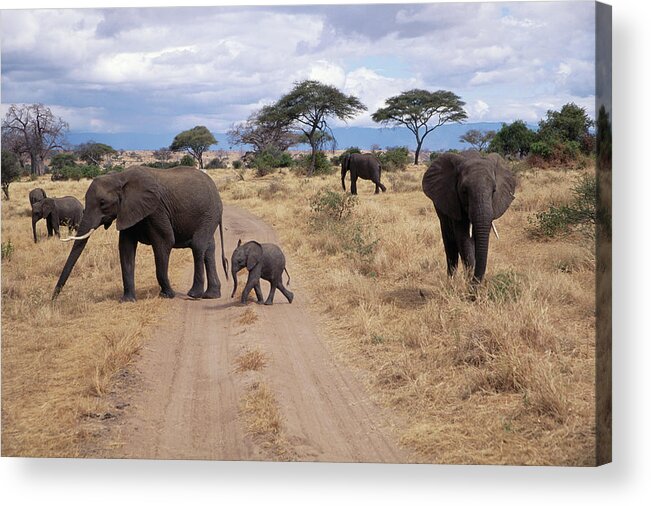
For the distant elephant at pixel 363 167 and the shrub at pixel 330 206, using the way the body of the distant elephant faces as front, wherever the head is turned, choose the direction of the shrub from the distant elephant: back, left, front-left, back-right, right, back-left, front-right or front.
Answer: left

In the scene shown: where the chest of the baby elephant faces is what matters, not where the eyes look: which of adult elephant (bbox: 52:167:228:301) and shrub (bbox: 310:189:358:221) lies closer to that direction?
the adult elephant

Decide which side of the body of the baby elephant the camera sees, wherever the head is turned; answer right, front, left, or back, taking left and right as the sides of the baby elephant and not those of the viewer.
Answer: left

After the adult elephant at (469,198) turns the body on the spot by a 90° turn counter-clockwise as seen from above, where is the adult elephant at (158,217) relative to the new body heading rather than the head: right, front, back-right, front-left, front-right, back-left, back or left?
back

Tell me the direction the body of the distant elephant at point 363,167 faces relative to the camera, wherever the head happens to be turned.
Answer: to the viewer's left

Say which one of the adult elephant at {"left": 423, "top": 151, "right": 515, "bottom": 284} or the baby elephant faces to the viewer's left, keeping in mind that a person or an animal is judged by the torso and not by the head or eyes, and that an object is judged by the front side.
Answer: the baby elephant

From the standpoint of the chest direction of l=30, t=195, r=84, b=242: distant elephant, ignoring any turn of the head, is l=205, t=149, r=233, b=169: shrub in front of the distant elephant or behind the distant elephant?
behind

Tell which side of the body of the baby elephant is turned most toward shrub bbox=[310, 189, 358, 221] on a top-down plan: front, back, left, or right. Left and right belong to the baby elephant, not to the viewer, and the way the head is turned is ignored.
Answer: right

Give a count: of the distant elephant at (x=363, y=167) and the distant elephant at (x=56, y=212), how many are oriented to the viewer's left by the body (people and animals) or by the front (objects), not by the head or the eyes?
2

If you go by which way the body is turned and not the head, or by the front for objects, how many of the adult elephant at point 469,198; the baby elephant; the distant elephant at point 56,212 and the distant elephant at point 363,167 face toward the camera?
1

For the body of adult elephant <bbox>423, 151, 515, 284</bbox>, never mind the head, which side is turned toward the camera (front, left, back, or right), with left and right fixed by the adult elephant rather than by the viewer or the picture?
front

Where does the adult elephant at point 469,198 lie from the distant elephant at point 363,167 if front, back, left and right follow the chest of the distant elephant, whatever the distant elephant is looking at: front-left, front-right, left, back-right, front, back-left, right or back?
left

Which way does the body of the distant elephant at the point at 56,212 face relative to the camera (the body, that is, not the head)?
to the viewer's left
